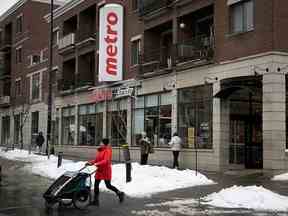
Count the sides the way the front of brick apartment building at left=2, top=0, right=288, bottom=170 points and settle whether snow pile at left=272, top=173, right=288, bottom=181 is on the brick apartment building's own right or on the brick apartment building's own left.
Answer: on the brick apartment building's own left

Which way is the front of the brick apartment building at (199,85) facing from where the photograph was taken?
facing the viewer and to the left of the viewer

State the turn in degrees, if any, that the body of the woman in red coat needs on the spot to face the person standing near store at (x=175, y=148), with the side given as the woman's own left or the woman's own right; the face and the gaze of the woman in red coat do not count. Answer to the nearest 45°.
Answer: approximately 90° to the woman's own right

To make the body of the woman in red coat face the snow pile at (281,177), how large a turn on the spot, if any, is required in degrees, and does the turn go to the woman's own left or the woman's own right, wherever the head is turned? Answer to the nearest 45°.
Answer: approximately 135° to the woman's own right

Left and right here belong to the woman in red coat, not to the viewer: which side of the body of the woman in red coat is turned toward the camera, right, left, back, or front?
left

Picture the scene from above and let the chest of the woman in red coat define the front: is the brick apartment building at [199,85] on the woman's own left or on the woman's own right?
on the woman's own right

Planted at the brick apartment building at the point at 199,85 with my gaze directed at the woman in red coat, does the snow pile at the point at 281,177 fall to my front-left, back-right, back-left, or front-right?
front-left

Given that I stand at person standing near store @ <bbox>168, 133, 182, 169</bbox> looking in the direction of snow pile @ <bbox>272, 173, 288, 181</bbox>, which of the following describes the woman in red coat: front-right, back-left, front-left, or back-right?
front-right

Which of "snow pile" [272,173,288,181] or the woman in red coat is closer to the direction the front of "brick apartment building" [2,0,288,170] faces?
the woman in red coat

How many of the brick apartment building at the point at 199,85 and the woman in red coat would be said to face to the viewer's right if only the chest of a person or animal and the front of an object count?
0
